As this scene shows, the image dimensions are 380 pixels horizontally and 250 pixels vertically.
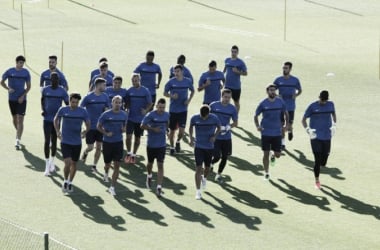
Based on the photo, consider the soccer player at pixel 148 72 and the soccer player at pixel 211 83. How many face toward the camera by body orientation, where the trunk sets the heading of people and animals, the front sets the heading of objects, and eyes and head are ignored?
2

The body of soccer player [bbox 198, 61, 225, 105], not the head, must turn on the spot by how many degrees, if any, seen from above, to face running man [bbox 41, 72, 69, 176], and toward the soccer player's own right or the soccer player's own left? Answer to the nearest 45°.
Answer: approximately 45° to the soccer player's own right

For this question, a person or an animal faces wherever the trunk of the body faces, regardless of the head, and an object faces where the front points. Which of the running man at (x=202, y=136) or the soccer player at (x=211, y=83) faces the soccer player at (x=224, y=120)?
the soccer player at (x=211, y=83)
